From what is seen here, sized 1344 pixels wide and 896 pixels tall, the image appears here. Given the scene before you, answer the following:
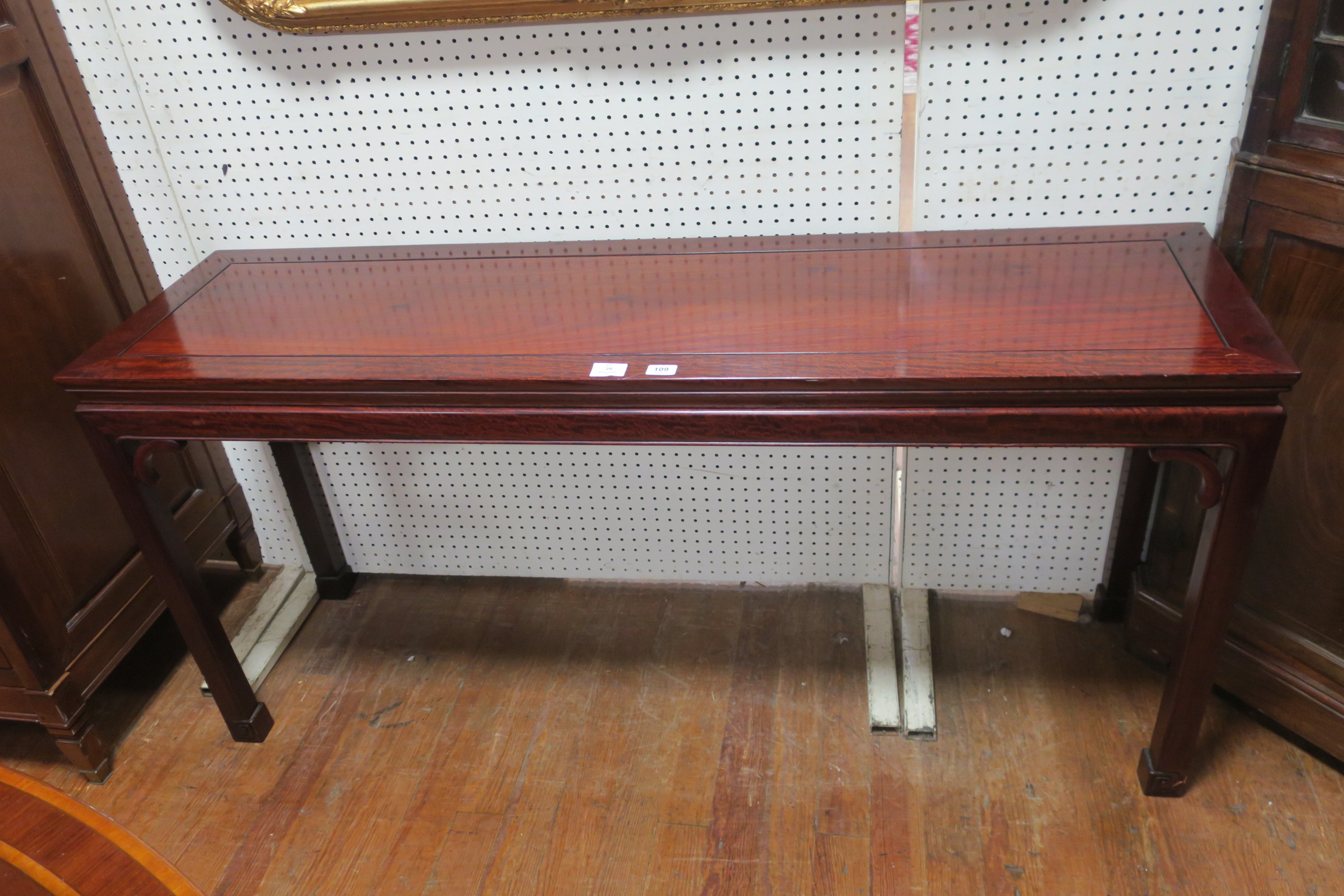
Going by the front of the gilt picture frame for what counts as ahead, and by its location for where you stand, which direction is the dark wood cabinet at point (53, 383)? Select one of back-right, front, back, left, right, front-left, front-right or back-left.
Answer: right

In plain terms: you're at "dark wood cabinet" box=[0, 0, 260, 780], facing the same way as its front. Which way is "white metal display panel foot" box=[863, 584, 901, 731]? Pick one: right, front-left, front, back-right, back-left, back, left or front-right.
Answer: left

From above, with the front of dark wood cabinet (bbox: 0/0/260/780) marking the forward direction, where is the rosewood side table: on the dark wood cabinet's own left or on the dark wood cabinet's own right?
on the dark wood cabinet's own left

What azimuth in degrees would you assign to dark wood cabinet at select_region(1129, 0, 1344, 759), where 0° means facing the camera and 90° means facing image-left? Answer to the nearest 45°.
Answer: approximately 45°

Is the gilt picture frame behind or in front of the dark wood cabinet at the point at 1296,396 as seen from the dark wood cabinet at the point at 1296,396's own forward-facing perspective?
in front

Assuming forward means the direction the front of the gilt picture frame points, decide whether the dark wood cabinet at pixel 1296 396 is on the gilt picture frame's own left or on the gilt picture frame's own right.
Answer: on the gilt picture frame's own left

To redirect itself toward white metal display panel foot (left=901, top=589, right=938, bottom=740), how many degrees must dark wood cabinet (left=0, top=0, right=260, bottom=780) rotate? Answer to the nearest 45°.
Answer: approximately 90° to its left

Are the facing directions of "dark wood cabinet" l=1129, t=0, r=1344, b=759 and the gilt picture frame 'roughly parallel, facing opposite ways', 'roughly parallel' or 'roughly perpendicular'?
roughly perpendicular

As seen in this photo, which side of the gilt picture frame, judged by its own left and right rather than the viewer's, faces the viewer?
front
